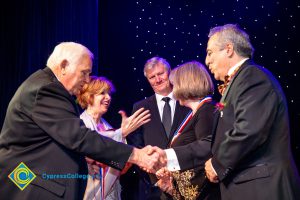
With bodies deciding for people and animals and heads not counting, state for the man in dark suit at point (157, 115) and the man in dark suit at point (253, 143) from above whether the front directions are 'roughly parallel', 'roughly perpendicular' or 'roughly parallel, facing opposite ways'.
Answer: roughly perpendicular

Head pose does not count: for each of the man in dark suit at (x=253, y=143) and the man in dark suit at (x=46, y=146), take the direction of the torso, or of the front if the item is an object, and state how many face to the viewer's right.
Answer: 1

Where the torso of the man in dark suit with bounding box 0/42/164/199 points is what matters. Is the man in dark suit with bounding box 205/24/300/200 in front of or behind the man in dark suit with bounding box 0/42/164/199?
in front

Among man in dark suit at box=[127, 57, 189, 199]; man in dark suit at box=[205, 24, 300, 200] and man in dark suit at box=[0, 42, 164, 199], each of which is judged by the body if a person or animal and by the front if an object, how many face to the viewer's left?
1

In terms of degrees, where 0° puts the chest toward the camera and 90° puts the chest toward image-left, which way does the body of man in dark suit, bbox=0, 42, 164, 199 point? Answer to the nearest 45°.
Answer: approximately 270°

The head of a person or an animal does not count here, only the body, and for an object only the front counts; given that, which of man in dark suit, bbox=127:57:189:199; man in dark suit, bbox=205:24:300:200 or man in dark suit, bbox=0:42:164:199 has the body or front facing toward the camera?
man in dark suit, bbox=127:57:189:199

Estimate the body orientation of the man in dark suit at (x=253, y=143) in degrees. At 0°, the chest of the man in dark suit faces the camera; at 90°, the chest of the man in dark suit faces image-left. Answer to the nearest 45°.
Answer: approximately 90°

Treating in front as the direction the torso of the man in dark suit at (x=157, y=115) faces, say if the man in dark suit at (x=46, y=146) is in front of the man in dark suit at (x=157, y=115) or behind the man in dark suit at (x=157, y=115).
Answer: in front

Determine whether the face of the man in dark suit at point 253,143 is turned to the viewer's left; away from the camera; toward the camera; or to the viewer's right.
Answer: to the viewer's left

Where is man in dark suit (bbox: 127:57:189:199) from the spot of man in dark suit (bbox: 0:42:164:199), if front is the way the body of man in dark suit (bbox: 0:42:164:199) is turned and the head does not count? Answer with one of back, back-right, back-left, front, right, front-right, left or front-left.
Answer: front-left

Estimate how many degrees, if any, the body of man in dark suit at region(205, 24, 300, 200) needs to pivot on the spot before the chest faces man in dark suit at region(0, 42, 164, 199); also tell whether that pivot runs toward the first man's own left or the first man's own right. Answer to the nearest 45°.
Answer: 0° — they already face them

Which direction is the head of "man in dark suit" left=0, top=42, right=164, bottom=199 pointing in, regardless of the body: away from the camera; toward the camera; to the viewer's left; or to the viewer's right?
to the viewer's right

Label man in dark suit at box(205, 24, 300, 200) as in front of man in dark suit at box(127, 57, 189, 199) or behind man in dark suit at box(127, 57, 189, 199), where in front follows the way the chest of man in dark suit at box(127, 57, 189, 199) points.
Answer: in front

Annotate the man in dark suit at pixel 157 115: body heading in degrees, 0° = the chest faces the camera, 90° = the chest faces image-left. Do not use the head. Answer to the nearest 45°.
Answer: approximately 0°
